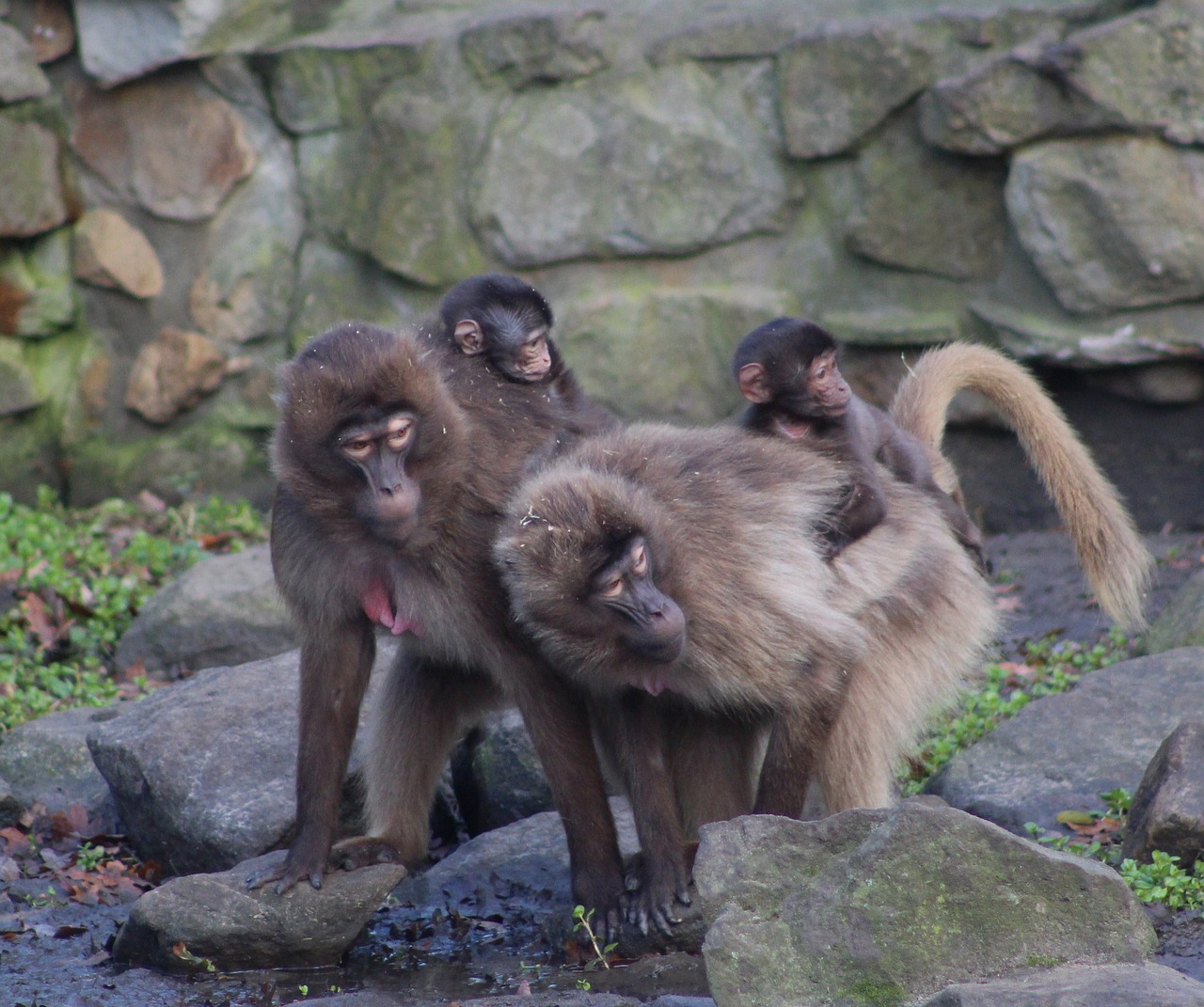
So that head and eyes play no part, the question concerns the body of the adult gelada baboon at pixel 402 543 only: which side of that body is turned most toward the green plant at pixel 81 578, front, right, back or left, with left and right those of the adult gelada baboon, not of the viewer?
right

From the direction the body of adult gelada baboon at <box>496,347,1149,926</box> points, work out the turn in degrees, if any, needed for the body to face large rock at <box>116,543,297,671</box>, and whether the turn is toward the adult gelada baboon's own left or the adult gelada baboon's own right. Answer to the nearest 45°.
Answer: approximately 90° to the adult gelada baboon's own right

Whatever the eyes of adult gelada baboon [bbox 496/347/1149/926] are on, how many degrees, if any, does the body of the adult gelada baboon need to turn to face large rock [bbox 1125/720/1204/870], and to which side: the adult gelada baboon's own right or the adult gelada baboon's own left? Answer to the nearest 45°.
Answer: approximately 135° to the adult gelada baboon's own left

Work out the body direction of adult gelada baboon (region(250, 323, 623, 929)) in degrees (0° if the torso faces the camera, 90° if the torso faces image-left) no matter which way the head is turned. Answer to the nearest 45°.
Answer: approximately 45°

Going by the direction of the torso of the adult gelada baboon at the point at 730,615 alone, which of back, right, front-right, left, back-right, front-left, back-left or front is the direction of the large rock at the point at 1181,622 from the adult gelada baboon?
back

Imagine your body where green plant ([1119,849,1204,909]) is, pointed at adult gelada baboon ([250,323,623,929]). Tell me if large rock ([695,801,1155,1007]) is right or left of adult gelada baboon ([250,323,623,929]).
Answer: left

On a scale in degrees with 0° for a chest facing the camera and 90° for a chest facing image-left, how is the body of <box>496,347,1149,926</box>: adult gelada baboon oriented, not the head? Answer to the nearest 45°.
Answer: approximately 45°

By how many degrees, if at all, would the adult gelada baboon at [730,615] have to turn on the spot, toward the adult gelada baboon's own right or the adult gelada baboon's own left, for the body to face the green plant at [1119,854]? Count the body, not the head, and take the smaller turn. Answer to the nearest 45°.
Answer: approximately 135° to the adult gelada baboon's own left

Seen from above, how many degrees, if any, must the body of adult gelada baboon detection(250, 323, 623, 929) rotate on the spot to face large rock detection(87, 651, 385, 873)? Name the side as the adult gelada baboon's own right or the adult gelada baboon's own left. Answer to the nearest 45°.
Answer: approximately 90° to the adult gelada baboon's own right

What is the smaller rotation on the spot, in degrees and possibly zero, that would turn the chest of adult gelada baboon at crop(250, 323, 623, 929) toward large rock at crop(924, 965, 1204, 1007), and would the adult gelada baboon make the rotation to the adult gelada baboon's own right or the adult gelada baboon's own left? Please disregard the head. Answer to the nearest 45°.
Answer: approximately 90° to the adult gelada baboon's own left

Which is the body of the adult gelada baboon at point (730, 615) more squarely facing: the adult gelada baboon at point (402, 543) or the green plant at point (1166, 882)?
the adult gelada baboon

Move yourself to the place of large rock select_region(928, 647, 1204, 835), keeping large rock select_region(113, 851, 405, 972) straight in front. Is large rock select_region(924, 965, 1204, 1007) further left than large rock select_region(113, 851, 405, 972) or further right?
left
